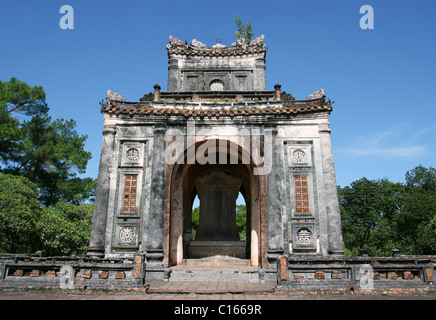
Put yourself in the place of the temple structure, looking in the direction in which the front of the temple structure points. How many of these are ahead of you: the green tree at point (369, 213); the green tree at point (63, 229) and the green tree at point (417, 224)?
0

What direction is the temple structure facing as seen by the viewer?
toward the camera

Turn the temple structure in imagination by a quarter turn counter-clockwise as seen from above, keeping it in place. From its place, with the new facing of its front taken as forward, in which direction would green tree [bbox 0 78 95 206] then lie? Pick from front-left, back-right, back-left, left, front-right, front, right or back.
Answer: back-left

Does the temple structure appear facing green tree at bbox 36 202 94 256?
no

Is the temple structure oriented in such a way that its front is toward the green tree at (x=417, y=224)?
no

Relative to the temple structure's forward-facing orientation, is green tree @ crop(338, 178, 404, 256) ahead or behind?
behind

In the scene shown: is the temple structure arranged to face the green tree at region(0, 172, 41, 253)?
no
